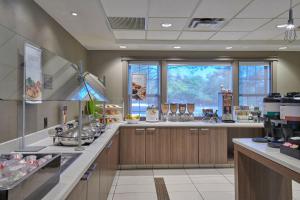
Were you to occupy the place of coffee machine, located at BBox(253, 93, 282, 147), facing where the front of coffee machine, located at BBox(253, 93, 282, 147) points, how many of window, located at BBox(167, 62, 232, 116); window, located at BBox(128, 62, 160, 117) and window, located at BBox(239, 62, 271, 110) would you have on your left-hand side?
0

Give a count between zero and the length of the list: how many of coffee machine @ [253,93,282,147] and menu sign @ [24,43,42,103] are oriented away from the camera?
0

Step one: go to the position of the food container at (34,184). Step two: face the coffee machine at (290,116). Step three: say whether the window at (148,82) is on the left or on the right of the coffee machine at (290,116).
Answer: left

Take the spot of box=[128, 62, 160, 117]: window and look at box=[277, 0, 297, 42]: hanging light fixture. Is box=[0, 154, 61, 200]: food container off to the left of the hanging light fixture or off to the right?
right

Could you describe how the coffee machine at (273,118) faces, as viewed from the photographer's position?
facing the viewer and to the left of the viewer

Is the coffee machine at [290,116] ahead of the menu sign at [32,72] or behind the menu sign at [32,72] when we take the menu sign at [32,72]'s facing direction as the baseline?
ahead

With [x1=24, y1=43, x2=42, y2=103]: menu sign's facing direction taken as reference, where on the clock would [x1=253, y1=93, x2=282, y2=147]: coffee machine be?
The coffee machine is roughly at 11 o'clock from the menu sign.

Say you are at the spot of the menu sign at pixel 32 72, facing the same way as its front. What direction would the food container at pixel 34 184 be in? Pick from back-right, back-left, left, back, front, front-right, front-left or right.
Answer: front-right

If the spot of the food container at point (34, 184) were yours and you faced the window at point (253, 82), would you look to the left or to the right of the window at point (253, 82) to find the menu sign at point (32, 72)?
left

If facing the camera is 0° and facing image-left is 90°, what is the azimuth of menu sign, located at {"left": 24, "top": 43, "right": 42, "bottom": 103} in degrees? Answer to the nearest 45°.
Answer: approximately 315°

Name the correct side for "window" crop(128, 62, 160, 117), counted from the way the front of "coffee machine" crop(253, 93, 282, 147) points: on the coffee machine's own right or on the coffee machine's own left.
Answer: on the coffee machine's own right

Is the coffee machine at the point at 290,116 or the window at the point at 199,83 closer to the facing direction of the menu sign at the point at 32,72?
the coffee machine

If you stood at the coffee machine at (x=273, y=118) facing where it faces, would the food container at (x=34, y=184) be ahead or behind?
ahead

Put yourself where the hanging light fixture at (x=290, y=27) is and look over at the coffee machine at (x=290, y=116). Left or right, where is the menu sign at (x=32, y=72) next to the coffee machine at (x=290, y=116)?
right

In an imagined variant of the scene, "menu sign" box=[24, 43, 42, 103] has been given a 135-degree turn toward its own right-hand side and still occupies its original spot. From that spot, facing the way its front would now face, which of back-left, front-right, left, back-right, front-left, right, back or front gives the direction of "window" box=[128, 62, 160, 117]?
back-right

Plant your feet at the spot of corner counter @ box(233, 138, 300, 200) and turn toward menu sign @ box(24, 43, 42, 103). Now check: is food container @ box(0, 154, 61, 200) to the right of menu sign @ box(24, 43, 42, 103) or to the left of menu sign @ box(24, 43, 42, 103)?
left
